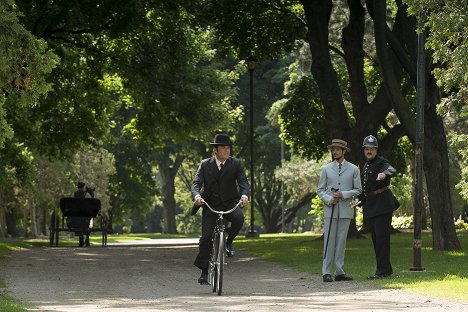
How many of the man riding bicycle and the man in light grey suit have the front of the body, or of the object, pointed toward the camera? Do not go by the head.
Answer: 2

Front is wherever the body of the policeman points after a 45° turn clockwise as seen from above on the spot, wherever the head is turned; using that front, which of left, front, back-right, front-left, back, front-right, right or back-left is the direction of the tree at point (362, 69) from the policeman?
right

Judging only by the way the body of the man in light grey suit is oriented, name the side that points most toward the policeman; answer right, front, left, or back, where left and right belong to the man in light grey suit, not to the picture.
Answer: left

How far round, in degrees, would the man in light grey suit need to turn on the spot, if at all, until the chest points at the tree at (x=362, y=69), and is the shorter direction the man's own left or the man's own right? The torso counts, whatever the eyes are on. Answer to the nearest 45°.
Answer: approximately 180°

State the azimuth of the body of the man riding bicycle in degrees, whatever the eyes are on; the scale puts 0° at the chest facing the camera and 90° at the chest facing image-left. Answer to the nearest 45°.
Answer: approximately 0°

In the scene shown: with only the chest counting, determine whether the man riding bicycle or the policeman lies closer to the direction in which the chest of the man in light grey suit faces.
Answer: the man riding bicycle

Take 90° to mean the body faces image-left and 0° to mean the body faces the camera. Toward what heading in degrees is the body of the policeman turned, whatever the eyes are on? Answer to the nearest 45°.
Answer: approximately 45°
